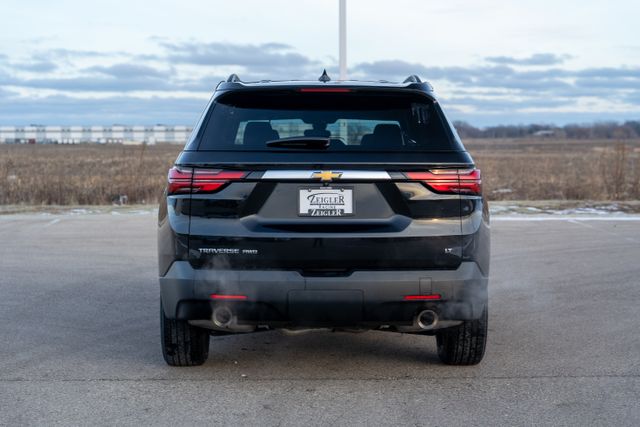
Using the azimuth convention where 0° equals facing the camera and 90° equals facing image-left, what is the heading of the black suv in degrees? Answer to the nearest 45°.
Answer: approximately 180°

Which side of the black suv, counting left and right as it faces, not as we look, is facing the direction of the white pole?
front
